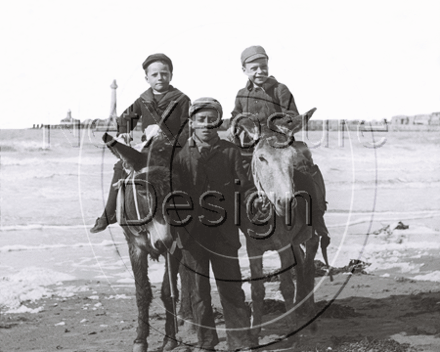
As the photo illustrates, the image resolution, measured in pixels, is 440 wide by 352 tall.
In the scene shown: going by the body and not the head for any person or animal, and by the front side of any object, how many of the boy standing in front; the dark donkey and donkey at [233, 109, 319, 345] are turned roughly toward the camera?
3

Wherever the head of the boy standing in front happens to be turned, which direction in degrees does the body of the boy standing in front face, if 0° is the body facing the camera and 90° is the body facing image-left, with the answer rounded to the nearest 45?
approximately 0°

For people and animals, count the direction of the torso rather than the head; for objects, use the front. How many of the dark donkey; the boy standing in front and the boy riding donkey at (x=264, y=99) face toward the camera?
3

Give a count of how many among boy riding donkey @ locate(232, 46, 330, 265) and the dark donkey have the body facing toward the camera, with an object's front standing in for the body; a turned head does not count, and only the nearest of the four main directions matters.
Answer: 2

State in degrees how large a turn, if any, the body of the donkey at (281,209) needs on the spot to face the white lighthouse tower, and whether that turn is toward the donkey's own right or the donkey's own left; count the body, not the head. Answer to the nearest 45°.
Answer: approximately 135° to the donkey's own right

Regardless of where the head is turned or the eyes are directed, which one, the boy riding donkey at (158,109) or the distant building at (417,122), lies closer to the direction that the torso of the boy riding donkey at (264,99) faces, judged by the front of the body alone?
the boy riding donkey

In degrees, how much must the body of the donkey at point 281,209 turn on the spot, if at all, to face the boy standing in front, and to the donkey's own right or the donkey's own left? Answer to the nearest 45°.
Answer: approximately 45° to the donkey's own right

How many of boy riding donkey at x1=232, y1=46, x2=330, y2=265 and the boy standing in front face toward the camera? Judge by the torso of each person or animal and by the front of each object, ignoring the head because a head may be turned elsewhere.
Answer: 2

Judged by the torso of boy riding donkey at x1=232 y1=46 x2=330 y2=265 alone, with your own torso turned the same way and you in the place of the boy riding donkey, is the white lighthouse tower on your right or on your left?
on your right

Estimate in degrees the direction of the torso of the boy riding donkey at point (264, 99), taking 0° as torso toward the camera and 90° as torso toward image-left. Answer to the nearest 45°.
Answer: approximately 0°

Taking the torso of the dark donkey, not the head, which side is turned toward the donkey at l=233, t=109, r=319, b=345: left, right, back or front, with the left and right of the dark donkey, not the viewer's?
left
